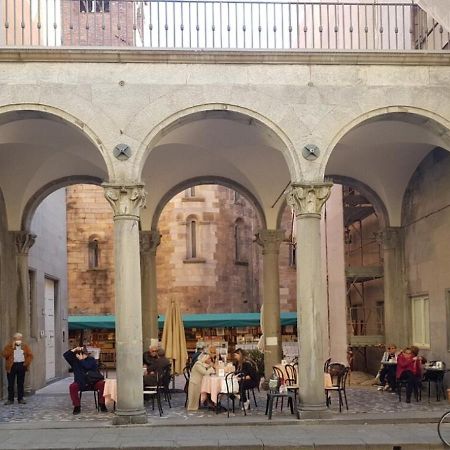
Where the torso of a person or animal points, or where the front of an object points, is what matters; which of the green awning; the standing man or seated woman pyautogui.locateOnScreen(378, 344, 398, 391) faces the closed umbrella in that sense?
the green awning

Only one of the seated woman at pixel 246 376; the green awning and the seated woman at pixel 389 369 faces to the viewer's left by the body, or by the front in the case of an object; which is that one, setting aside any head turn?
the seated woman at pixel 246 376

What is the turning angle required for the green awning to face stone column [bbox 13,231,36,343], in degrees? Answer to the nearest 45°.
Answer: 0° — it already faces it

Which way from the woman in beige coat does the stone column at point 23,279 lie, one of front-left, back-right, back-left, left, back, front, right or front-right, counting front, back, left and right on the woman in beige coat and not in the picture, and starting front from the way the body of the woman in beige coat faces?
back-left

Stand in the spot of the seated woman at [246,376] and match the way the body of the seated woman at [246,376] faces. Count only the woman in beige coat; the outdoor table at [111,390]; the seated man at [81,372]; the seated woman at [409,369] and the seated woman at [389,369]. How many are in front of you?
3

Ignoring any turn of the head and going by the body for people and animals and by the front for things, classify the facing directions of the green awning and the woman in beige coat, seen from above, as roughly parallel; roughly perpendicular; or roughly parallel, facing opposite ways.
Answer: roughly perpendicular

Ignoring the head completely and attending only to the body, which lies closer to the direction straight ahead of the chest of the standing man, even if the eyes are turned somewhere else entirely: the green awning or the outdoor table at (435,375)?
the outdoor table

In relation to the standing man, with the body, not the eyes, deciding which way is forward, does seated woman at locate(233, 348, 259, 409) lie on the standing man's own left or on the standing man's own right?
on the standing man's own left

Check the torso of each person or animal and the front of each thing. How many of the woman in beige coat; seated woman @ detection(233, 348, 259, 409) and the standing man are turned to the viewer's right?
1

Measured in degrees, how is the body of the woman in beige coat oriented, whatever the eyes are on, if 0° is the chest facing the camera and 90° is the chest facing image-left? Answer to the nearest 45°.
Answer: approximately 270°

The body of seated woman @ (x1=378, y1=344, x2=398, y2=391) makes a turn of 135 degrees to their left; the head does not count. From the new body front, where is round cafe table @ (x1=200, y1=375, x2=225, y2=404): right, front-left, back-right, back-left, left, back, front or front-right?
back-left
